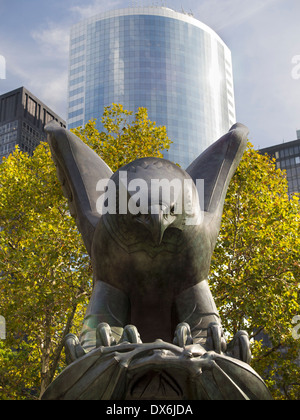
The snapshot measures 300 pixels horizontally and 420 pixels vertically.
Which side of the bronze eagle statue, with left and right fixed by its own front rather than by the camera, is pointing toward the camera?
front

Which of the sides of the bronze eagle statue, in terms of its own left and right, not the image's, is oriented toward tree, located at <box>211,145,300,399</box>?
back

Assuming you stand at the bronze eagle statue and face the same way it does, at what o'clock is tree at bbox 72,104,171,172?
The tree is roughly at 6 o'clock from the bronze eagle statue.

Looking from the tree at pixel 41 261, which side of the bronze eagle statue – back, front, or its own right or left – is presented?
back
